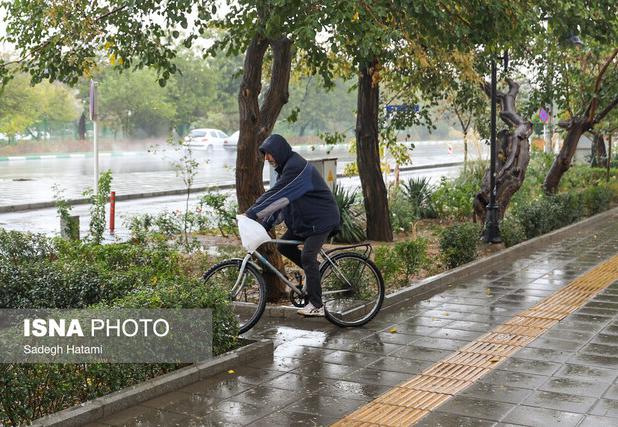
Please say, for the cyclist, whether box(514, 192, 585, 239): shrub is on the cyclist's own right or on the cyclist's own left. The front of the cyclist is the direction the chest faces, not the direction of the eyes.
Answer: on the cyclist's own right

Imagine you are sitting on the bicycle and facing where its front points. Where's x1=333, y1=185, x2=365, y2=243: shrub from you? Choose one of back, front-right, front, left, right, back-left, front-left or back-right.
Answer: right

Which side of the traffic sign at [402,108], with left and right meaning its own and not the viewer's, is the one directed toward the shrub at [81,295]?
front

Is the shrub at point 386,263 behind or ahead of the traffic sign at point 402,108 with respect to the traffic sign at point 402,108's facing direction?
ahead

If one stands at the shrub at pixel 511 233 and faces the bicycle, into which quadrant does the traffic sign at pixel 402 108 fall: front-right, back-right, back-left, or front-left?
back-right

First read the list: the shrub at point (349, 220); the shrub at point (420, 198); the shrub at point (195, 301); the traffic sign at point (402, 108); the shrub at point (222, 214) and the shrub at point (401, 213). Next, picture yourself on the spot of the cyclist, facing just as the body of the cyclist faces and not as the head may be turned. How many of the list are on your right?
5

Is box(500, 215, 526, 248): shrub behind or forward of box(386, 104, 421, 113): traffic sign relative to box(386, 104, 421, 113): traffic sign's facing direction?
forward

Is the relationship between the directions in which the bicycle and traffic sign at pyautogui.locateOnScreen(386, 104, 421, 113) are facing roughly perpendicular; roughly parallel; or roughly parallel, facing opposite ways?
roughly perpendicular

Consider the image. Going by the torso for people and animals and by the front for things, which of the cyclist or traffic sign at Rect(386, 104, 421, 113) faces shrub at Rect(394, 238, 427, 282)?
the traffic sign

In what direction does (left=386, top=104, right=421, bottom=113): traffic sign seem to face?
toward the camera

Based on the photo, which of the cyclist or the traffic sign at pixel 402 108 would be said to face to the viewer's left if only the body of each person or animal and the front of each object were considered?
the cyclist

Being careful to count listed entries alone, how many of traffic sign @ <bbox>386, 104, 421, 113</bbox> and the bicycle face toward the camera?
1

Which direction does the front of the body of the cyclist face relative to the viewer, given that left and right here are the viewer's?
facing to the left of the viewer

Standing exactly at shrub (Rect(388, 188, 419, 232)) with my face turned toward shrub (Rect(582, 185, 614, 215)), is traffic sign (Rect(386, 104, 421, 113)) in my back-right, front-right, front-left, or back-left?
front-left

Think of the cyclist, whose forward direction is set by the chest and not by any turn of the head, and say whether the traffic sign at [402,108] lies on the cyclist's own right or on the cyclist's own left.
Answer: on the cyclist's own right

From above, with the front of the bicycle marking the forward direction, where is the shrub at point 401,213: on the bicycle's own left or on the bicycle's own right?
on the bicycle's own right

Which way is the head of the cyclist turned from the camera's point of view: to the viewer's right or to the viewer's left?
to the viewer's left

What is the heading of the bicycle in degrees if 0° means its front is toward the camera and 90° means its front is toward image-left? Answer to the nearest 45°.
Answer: approximately 90°

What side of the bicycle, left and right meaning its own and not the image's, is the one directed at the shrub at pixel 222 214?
right
